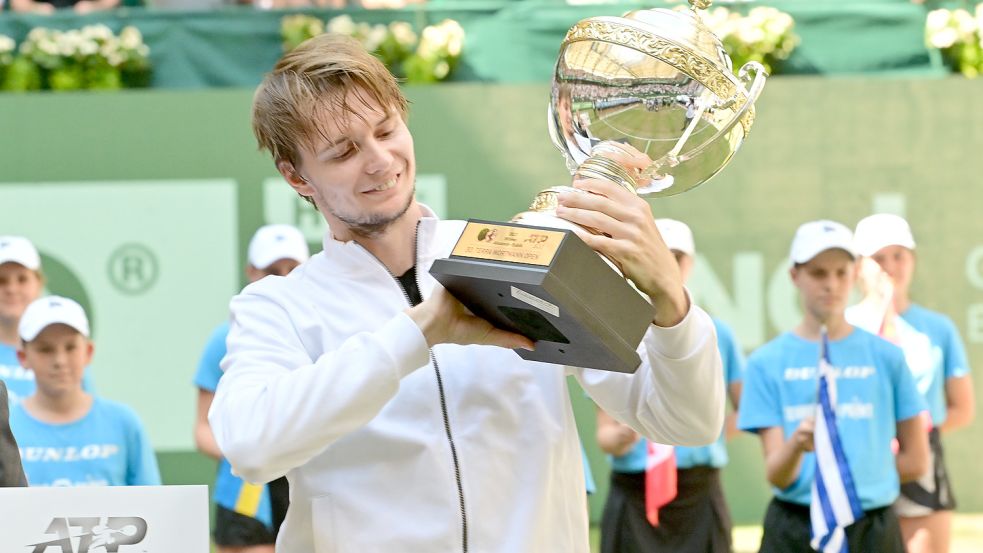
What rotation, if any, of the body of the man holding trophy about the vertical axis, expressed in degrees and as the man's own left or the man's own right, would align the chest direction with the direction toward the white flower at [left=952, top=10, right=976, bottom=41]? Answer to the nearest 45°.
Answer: approximately 135° to the man's own left

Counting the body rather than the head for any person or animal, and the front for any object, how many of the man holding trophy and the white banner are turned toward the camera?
2

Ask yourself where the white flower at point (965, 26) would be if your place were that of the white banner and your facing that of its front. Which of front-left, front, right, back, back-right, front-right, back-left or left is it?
back-left

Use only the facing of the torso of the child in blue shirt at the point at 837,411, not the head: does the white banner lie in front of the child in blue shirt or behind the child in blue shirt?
in front

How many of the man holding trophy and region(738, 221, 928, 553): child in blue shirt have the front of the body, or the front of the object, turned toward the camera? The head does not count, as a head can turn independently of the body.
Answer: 2

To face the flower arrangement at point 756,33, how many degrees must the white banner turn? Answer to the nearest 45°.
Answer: approximately 135° to its left

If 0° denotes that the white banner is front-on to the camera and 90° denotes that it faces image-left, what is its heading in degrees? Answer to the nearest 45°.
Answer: approximately 0°

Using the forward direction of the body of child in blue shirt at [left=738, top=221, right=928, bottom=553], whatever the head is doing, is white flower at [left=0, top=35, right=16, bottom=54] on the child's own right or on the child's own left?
on the child's own right

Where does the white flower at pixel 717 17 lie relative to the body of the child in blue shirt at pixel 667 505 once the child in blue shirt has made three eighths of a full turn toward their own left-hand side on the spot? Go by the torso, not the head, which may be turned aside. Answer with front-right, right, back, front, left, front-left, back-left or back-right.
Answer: front-left

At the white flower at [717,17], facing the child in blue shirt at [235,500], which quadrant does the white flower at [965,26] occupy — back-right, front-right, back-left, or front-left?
back-left
